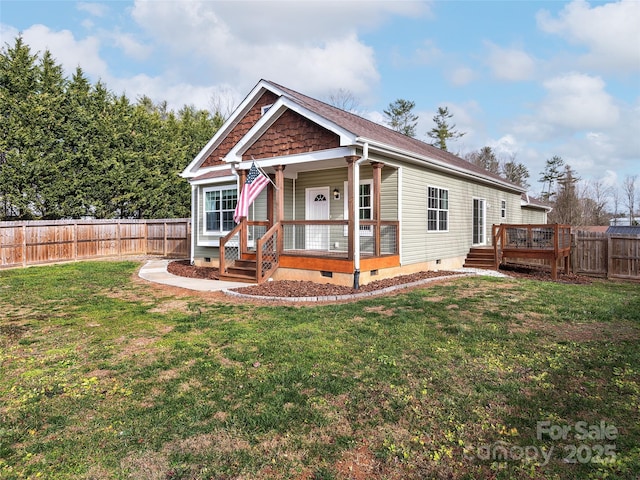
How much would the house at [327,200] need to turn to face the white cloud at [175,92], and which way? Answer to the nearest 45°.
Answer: approximately 90° to its right

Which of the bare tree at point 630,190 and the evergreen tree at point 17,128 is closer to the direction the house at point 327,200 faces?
the evergreen tree

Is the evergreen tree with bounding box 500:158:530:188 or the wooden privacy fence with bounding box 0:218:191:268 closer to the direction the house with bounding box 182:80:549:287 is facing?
the wooden privacy fence

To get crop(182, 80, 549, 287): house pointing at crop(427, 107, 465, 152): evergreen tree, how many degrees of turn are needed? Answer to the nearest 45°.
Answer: approximately 135° to its right

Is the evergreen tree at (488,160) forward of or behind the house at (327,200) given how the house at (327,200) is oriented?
behind

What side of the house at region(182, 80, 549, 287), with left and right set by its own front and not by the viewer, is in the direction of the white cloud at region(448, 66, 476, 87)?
back

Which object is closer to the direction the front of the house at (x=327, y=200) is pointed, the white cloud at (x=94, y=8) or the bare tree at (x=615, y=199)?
the white cloud

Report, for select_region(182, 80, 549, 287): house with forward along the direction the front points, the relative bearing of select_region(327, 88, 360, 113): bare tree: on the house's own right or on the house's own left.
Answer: on the house's own right

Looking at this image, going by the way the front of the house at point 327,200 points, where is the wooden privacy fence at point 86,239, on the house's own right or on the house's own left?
on the house's own right

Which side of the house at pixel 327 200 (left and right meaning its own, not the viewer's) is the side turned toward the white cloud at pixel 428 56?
back

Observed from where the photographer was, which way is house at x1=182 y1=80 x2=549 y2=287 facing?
facing the viewer and to the left of the viewer

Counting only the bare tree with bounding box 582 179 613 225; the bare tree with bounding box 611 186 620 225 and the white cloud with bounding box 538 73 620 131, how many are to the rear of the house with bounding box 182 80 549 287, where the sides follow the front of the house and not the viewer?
3

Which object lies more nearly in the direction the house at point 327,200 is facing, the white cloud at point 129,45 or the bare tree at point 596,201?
the white cloud

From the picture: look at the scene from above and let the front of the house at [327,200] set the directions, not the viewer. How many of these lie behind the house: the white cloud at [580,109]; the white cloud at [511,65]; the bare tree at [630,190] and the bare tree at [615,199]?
4
